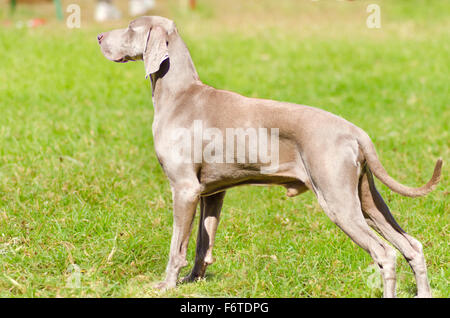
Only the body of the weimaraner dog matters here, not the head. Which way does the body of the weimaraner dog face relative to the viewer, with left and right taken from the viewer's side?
facing to the left of the viewer

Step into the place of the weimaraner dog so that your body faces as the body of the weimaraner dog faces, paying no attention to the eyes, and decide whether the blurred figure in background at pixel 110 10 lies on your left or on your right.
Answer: on your right
